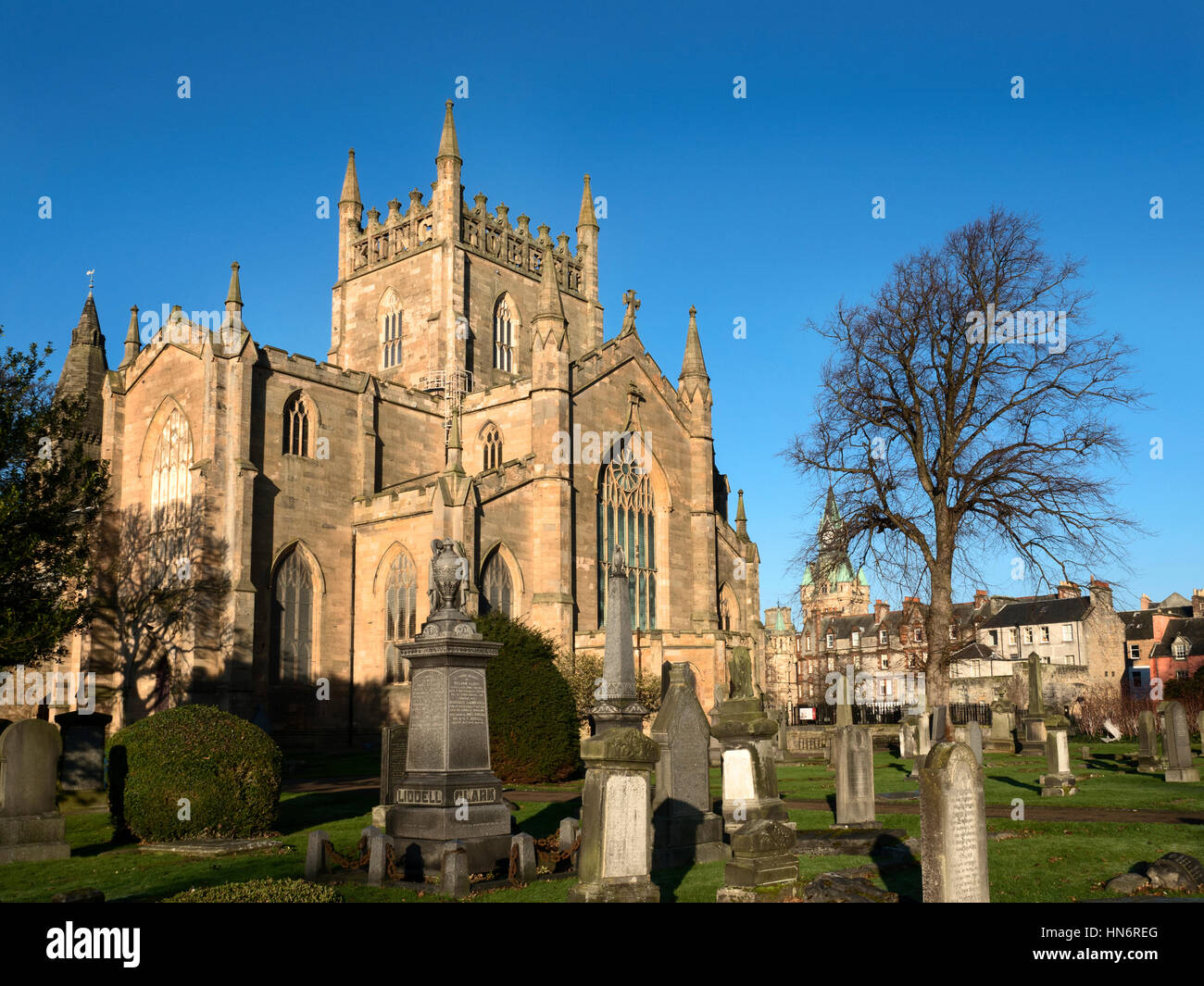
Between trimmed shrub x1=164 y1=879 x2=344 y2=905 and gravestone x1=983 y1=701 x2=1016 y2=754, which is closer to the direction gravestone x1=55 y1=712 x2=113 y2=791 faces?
the trimmed shrub

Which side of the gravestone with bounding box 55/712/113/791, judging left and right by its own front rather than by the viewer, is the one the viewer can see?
front

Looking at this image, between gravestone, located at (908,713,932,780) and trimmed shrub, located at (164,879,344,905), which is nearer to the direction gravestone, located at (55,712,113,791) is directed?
the trimmed shrub

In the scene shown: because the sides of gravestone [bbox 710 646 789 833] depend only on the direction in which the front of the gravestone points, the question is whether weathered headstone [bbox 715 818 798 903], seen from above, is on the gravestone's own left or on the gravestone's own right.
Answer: on the gravestone's own left

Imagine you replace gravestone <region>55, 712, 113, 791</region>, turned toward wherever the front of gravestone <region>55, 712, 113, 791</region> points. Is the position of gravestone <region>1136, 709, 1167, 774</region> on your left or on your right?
on your left

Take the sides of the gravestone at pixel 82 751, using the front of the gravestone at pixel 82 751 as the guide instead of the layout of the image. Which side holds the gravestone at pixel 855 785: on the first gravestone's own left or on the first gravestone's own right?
on the first gravestone's own left

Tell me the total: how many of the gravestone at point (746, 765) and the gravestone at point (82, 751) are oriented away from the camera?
0

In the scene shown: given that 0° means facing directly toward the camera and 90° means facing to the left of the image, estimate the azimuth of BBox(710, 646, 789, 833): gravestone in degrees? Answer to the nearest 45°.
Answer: approximately 45°
